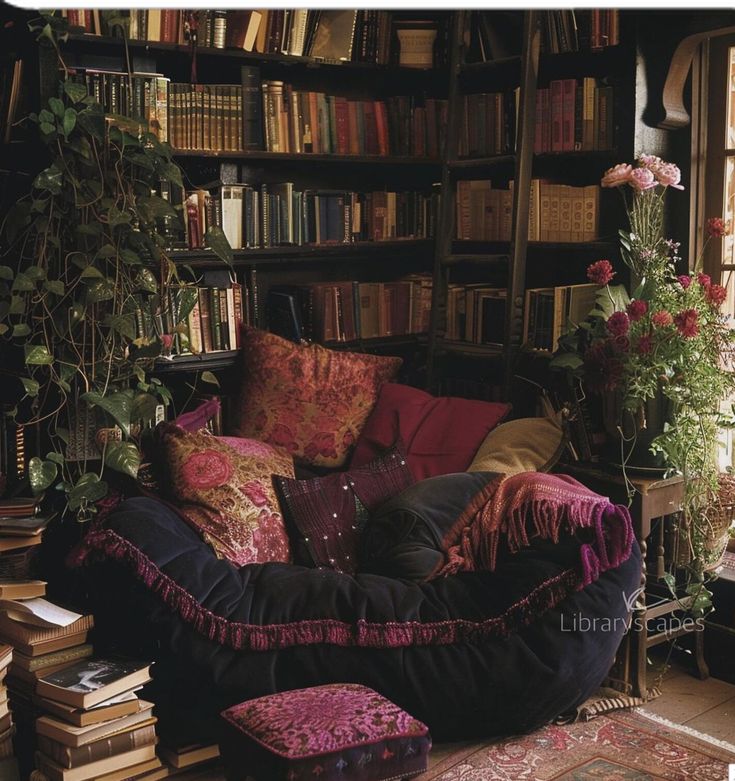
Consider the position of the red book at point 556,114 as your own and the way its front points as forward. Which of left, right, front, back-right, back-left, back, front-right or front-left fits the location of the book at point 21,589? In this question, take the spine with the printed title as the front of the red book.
front-right

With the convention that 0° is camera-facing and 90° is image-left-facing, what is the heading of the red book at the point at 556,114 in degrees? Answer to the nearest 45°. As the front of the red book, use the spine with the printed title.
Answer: approximately 0°

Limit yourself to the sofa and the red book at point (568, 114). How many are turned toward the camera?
2

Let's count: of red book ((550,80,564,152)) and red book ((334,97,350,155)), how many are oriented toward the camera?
2

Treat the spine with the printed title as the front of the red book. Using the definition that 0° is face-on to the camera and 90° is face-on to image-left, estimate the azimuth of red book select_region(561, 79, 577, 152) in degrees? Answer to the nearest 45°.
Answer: approximately 0°

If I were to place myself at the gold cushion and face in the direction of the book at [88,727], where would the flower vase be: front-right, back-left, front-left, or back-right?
back-left
